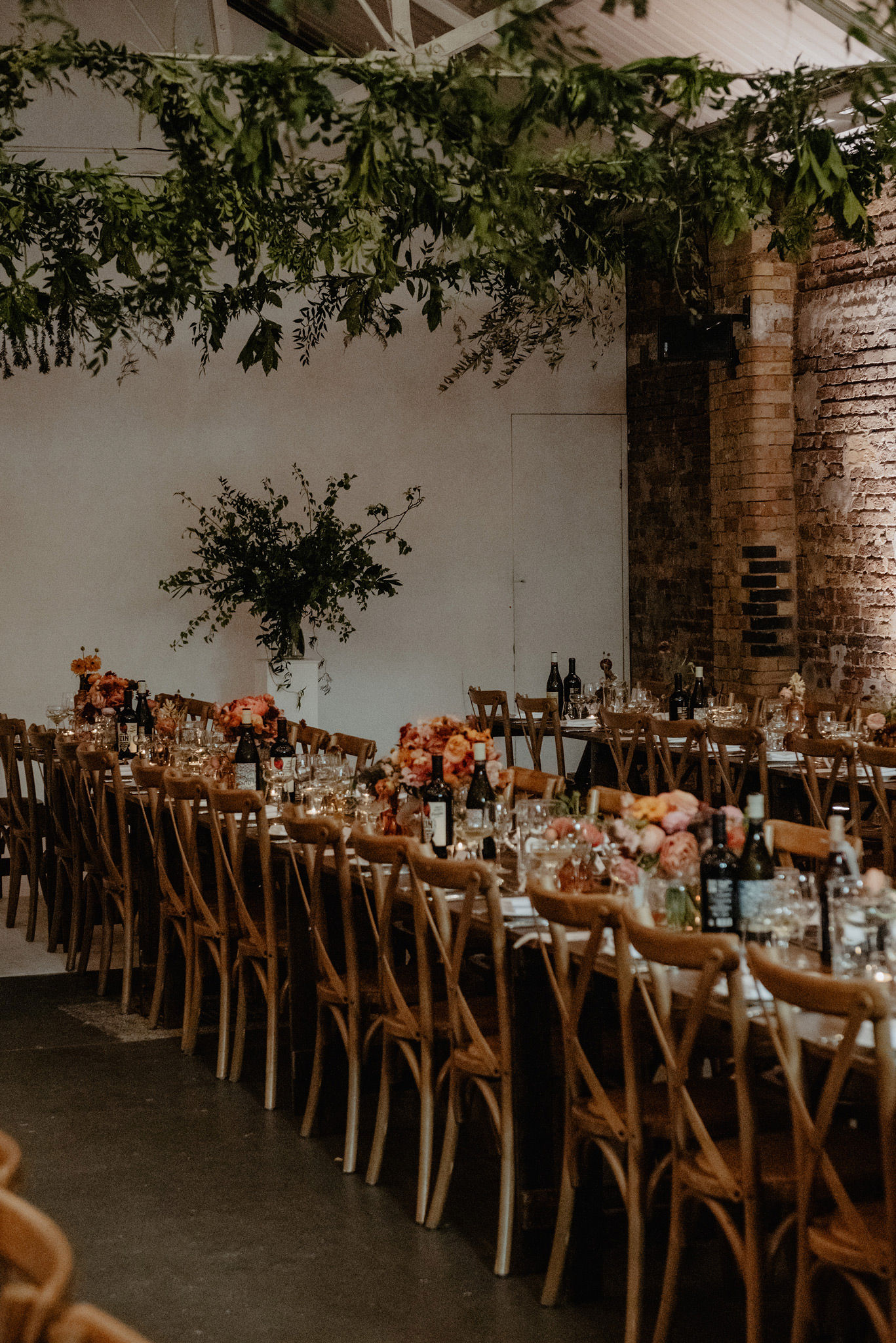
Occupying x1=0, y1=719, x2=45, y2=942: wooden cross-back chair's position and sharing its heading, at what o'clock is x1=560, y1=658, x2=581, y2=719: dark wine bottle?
The dark wine bottle is roughly at 1 o'clock from the wooden cross-back chair.

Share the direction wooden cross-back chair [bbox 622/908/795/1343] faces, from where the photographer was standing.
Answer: facing away from the viewer and to the right of the viewer

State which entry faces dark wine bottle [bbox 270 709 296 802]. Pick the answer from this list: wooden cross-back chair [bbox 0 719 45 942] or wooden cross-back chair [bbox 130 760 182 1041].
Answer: wooden cross-back chair [bbox 130 760 182 1041]

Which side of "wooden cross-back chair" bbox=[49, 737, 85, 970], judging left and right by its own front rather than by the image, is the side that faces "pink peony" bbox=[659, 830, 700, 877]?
right

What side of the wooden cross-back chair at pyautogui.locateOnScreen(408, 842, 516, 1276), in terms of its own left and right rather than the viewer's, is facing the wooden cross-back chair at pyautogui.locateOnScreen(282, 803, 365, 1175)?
left

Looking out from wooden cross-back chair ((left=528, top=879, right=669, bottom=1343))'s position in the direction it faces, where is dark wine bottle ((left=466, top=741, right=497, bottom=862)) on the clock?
The dark wine bottle is roughly at 10 o'clock from the wooden cross-back chair.

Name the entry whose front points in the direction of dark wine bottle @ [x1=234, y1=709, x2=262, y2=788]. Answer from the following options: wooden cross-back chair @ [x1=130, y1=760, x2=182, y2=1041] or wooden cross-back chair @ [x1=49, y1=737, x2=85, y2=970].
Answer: wooden cross-back chair @ [x1=130, y1=760, x2=182, y2=1041]

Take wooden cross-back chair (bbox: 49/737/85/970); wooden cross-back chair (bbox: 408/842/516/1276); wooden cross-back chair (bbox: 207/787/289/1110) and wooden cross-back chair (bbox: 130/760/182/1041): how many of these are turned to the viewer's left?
0

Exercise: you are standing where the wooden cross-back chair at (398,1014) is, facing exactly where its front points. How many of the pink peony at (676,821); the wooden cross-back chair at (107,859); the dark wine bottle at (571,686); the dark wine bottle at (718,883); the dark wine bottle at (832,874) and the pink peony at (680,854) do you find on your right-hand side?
4

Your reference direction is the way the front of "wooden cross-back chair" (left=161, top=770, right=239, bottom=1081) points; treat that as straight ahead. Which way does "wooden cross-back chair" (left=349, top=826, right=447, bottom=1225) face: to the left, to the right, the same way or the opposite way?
the same way

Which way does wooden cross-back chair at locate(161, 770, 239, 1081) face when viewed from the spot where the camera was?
facing away from the viewer and to the right of the viewer

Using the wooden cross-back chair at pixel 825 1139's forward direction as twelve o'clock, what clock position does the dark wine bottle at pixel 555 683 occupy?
The dark wine bottle is roughly at 10 o'clock from the wooden cross-back chair.

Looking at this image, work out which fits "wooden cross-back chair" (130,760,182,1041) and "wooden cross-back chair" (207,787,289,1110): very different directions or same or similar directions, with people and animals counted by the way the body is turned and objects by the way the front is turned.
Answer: same or similar directions

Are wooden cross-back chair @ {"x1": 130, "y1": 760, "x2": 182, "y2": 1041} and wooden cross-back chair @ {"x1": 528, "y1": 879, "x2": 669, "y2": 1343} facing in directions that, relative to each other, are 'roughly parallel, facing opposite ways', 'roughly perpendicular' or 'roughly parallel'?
roughly parallel

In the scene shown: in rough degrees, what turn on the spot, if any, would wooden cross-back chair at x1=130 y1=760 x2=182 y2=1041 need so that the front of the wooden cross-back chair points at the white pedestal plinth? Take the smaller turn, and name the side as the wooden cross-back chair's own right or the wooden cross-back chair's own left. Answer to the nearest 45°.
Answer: approximately 45° to the wooden cross-back chair's own left

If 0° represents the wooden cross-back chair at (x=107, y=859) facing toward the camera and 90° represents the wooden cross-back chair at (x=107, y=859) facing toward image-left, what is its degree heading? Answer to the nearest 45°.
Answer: approximately 225°

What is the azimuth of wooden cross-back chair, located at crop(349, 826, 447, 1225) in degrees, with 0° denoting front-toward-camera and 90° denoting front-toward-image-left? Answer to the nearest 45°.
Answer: approximately 225°

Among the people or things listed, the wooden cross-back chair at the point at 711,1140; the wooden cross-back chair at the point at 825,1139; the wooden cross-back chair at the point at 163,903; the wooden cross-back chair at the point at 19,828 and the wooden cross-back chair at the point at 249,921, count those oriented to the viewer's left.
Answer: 0

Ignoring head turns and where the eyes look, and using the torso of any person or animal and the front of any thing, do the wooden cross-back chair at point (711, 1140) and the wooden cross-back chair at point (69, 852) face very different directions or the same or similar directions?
same or similar directions
